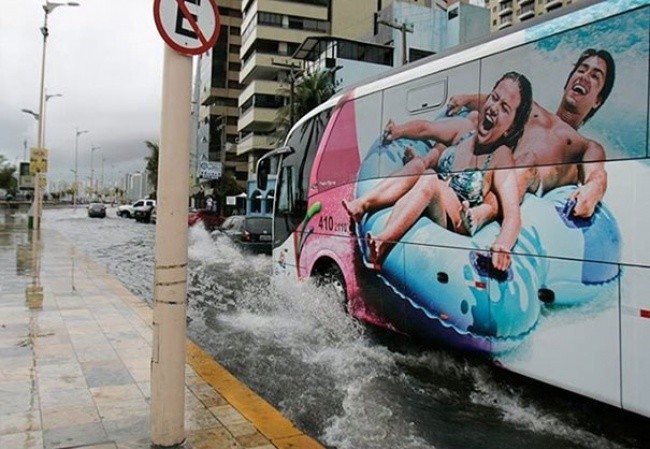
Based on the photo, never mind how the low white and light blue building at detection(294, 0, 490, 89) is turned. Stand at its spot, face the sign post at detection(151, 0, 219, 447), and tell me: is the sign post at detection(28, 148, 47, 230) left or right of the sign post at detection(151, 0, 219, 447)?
right

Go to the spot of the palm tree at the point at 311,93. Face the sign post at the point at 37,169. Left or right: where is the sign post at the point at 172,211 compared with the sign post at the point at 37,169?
left

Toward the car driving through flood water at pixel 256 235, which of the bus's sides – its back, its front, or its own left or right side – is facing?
front

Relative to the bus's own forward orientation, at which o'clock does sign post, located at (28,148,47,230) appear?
The sign post is roughly at 12 o'clock from the bus.

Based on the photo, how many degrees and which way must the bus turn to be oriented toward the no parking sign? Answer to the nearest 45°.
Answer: approximately 90° to its left

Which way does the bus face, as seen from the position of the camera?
facing away from the viewer and to the left of the viewer

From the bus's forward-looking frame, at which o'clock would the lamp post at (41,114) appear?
The lamp post is roughly at 12 o'clock from the bus.

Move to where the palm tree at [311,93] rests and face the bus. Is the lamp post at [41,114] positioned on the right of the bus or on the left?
right

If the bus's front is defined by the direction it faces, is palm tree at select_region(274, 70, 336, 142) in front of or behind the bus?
in front

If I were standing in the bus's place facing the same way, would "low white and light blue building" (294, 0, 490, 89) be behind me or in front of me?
in front
